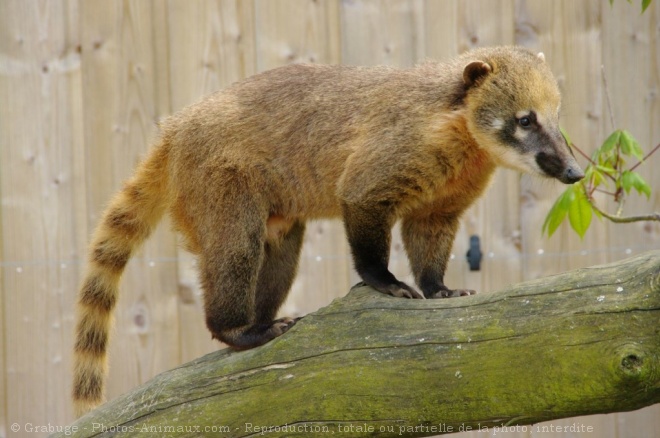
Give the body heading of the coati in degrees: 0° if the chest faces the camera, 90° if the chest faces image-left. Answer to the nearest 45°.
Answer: approximately 270°
